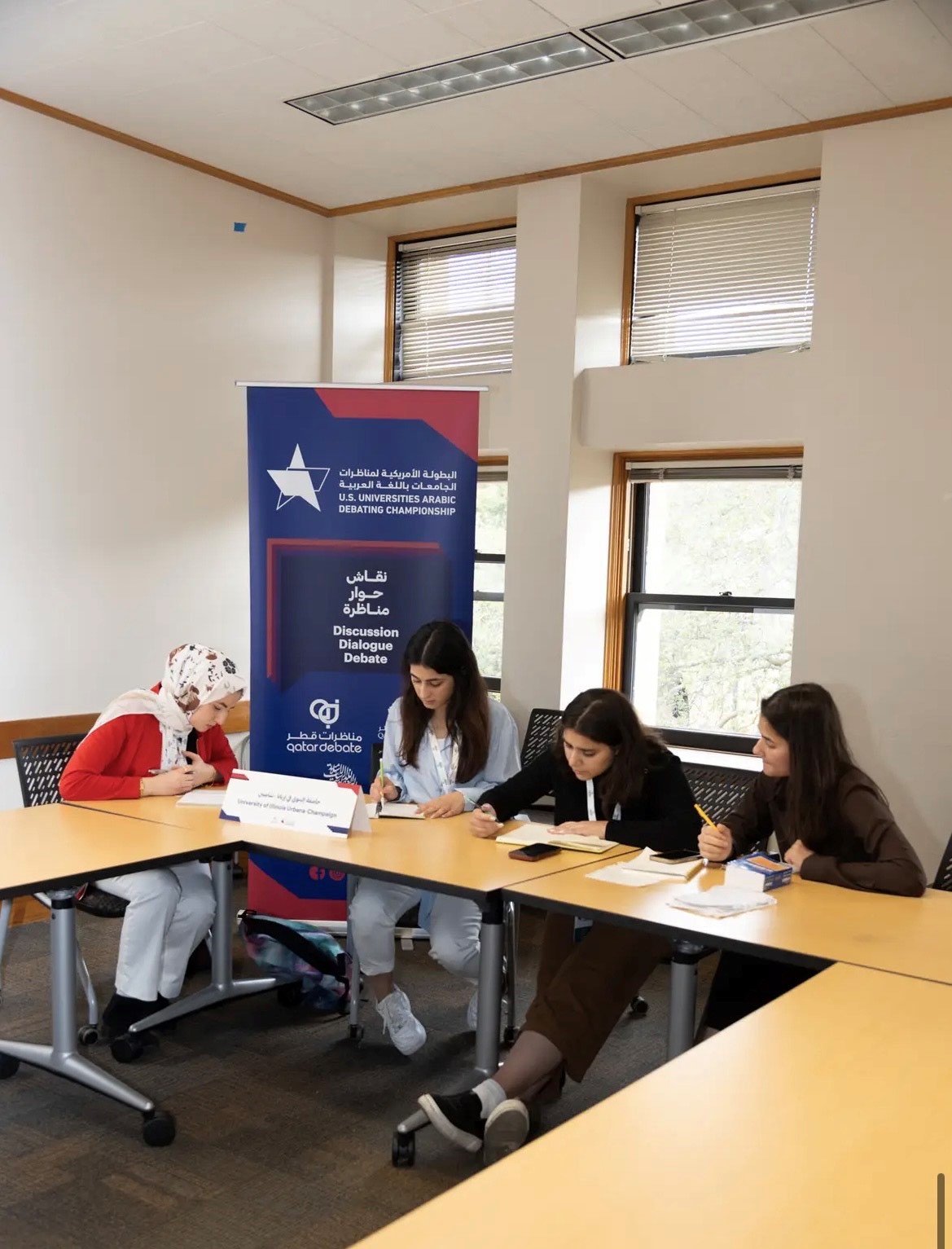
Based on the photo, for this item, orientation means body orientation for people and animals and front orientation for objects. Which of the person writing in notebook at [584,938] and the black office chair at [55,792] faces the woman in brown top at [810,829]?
the black office chair

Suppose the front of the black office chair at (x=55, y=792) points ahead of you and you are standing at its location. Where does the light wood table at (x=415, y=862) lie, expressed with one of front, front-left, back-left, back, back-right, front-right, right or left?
front

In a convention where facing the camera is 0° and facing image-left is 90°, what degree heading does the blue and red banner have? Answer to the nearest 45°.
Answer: approximately 0°

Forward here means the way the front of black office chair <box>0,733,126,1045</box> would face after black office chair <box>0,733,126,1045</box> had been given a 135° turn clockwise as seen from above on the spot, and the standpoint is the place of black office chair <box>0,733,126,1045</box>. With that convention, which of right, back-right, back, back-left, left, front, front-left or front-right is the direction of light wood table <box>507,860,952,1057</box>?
back-left

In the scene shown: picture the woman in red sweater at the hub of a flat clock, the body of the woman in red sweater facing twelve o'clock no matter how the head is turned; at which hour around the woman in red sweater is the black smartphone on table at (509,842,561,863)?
The black smartphone on table is roughly at 12 o'clock from the woman in red sweater.

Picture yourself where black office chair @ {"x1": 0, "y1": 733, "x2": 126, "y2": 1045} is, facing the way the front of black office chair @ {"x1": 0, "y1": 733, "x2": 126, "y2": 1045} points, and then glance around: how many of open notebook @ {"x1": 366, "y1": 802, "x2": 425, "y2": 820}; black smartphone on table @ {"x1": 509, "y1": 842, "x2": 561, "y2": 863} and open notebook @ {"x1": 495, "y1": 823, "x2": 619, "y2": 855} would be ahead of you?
3

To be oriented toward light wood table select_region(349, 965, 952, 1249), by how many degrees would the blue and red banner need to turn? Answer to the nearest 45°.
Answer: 0° — it already faces it

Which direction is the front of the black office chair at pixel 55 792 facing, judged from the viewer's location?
facing the viewer and to the right of the viewer

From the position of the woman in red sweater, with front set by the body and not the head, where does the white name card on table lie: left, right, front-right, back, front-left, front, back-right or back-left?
front

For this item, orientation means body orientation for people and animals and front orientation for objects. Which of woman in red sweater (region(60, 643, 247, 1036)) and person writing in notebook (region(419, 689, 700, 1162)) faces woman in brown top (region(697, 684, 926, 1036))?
the woman in red sweater

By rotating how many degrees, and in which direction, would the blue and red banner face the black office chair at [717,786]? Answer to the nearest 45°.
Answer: approximately 45° to its left

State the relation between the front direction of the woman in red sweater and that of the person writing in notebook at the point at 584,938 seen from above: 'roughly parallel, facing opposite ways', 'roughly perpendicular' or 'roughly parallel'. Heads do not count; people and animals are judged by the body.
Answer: roughly perpendicular

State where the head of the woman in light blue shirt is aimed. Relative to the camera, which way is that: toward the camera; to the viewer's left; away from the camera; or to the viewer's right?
toward the camera

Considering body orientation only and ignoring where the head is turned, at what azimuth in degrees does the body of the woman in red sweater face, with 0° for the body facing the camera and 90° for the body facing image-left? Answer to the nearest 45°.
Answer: approximately 315°

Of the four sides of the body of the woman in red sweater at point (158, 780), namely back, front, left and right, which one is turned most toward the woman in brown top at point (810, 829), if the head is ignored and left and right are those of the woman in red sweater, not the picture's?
front

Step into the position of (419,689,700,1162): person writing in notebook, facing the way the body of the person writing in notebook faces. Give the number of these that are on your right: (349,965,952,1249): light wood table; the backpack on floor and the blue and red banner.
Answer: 2

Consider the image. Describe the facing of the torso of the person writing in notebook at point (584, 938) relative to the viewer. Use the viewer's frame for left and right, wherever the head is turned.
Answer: facing the viewer and to the left of the viewer

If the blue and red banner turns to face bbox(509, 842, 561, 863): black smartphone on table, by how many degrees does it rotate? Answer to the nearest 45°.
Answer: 0° — it already faces it

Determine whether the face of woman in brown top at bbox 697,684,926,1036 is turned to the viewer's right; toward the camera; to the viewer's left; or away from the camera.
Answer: to the viewer's left
